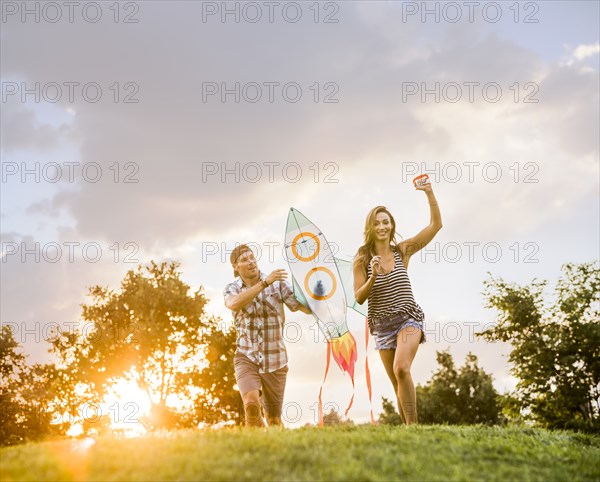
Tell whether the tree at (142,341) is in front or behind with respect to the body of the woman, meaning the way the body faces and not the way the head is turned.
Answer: behind

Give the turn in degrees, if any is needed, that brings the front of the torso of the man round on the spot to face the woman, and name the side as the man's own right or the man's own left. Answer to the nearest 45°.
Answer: approximately 90° to the man's own left

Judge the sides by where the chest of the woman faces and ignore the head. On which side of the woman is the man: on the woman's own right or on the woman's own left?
on the woman's own right

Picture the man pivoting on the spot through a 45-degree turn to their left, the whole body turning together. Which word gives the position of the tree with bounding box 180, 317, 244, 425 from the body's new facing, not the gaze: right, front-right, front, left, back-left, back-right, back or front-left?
back-left

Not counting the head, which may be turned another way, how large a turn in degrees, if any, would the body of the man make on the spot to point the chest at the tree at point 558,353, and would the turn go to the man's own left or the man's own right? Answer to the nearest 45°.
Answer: approximately 135° to the man's own left

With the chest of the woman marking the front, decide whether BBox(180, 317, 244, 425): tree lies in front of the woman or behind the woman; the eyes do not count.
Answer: behind

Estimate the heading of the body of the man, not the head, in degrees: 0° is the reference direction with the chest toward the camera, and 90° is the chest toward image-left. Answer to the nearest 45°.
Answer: approximately 0°

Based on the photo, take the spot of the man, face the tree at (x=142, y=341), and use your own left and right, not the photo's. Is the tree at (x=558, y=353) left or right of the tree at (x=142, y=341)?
right

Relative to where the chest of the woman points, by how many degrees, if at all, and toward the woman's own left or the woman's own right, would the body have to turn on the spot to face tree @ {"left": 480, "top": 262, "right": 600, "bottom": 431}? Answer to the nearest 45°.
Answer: approximately 180°

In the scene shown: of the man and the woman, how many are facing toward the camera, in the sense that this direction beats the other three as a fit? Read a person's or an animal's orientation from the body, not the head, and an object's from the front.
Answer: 2
